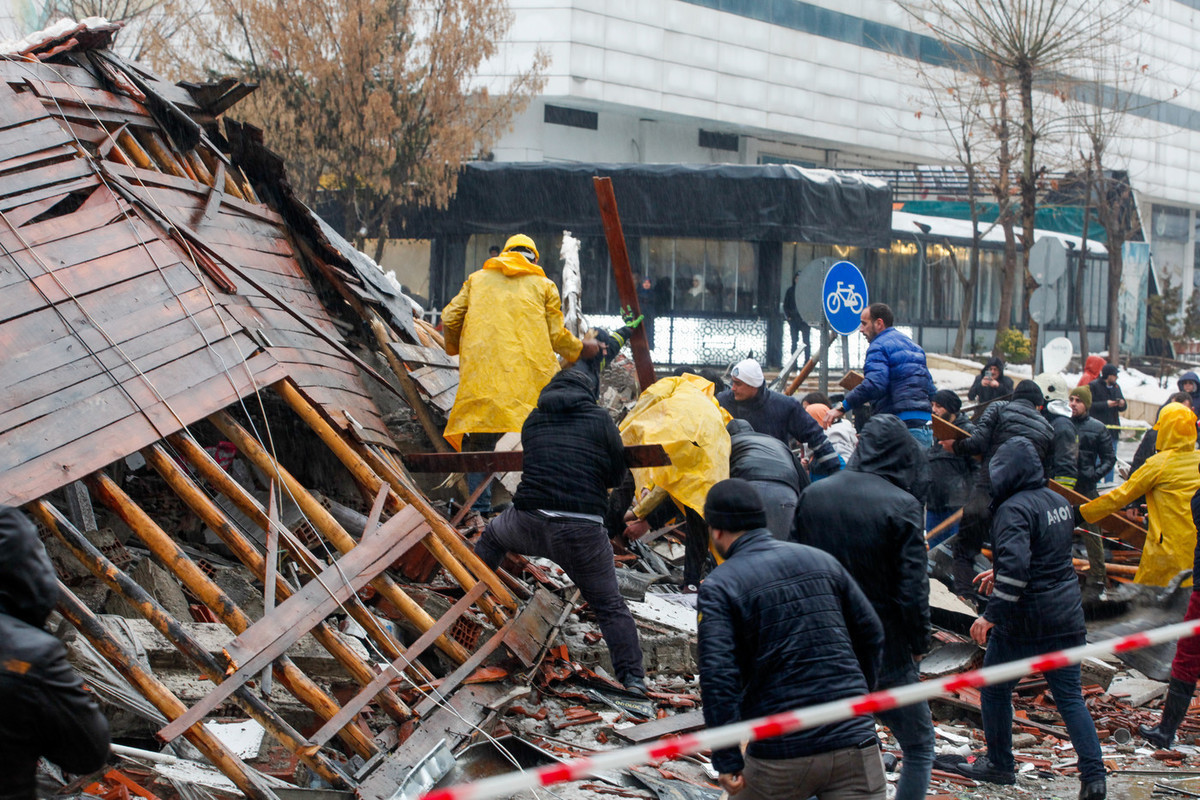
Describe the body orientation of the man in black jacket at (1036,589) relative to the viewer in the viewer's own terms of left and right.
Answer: facing away from the viewer and to the left of the viewer

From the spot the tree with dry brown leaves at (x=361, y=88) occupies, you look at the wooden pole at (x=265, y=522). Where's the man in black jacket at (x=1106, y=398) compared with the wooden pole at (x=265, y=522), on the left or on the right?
left

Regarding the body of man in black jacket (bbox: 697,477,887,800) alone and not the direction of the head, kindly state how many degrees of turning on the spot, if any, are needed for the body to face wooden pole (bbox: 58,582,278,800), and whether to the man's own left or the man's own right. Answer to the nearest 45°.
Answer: approximately 45° to the man's own left

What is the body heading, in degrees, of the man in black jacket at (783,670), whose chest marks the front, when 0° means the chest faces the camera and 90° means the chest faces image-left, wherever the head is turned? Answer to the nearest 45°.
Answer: approximately 135°
